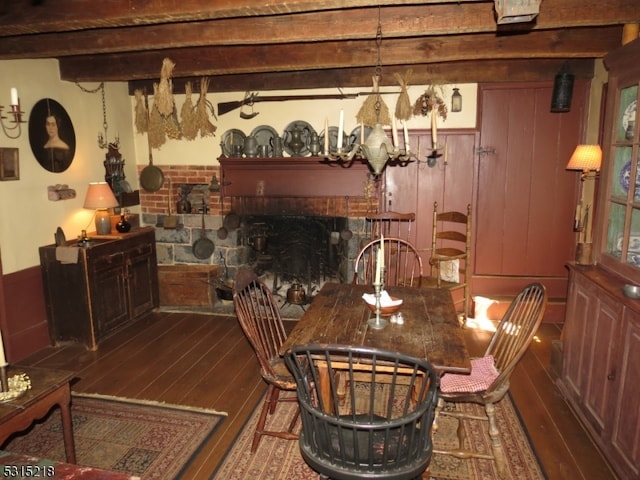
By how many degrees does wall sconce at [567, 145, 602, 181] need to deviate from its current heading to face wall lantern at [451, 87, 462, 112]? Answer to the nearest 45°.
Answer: approximately 45° to its right

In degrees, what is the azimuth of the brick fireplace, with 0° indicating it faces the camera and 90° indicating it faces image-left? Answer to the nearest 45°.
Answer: approximately 0°

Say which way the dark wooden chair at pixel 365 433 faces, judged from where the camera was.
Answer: facing away from the viewer

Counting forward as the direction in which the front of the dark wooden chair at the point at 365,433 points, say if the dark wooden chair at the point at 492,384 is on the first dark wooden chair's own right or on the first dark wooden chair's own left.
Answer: on the first dark wooden chair's own right
